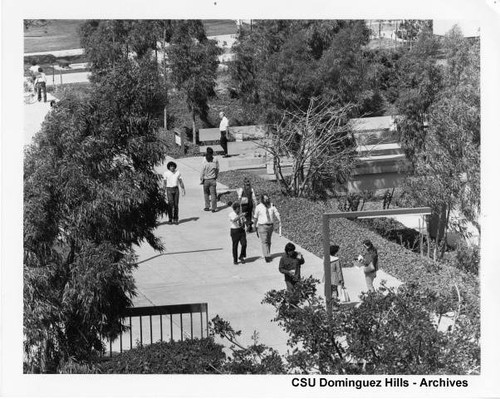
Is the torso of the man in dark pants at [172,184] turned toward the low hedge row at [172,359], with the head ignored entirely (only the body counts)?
yes

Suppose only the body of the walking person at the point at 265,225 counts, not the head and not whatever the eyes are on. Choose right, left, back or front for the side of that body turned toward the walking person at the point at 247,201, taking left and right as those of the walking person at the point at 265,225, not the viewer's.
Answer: back

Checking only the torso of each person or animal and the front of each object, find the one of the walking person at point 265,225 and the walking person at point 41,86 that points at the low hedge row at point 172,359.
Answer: the walking person at point 265,225

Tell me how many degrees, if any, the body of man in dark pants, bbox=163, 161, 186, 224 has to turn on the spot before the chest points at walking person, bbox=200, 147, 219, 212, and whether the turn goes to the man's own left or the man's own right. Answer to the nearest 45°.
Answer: approximately 135° to the man's own left

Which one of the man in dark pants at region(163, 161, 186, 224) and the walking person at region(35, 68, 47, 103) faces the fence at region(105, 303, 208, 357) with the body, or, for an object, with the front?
the man in dark pants

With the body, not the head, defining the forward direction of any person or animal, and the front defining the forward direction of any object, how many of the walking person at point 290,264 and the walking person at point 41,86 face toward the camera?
1

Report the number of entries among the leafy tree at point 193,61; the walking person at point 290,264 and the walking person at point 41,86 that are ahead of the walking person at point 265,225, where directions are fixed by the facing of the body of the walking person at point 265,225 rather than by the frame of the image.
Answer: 1

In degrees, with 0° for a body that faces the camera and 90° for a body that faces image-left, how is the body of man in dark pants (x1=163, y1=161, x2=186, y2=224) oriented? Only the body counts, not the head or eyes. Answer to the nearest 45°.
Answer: approximately 0°

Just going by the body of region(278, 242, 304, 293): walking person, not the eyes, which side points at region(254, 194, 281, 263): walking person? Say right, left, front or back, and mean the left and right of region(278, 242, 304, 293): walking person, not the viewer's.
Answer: back
